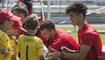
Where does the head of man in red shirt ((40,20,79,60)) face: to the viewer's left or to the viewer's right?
to the viewer's left

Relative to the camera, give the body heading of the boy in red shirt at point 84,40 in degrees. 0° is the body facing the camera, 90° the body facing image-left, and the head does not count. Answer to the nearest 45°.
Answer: approximately 90°
